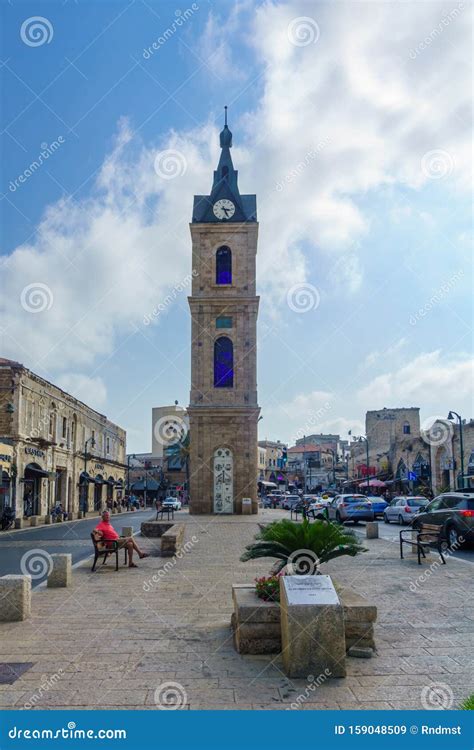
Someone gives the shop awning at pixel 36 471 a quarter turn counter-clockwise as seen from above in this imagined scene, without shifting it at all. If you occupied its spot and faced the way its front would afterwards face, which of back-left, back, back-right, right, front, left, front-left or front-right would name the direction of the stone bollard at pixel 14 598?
back-right

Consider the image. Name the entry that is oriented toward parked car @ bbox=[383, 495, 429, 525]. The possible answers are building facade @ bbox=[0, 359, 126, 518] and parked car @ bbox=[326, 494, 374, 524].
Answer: the building facade

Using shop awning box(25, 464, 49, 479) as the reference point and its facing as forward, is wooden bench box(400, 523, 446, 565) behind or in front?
in front

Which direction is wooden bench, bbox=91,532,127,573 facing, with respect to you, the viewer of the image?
facing to the right of the viewer

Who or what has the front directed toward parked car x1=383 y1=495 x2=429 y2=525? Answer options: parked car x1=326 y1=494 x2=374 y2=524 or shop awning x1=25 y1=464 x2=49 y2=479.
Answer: the shop awning

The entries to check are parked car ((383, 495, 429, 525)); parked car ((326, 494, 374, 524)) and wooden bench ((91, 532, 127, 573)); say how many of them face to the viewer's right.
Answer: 1

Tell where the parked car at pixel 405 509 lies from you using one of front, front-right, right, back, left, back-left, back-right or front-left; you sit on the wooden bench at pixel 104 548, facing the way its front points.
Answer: front-left

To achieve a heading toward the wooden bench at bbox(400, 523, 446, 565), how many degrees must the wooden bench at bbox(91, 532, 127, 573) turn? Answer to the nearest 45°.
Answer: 0° — it already faces it

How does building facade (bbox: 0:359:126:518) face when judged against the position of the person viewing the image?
facing the viewer and to the right of the viewer

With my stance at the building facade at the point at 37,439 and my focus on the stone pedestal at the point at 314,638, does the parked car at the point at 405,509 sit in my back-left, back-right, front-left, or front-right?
front-left

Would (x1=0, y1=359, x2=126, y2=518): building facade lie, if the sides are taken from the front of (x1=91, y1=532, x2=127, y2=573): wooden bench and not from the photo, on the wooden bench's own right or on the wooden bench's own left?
on the wooden bench's own left

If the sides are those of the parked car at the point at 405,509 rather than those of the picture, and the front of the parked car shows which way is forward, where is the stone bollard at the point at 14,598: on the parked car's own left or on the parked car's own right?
on the parked car's own left
